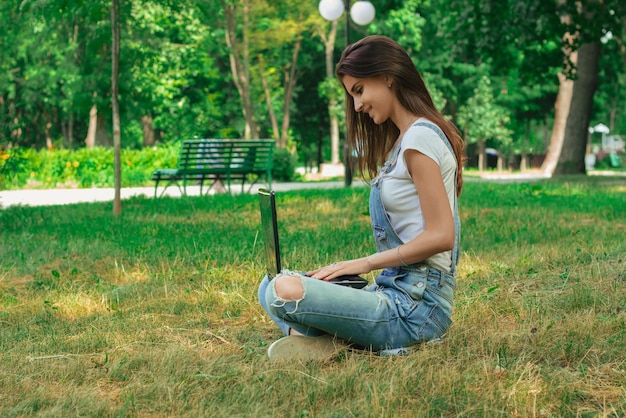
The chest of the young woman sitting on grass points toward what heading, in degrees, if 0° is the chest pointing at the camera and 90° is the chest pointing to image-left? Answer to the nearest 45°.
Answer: approximately 90°

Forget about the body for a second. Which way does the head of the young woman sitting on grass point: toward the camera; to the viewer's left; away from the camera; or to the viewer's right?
to the viewer's left

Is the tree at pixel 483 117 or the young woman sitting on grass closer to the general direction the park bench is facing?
the young woman sitting on grass

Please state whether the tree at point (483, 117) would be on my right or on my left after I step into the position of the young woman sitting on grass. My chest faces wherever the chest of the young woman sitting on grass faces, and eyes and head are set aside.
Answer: on my right

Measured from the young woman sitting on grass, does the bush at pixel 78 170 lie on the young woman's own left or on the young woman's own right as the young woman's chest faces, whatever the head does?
on the young woman's own right

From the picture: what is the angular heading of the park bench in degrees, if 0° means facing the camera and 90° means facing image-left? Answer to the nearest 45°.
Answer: approximately 45°

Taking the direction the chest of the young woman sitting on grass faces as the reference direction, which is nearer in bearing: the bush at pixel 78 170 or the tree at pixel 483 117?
the bush
